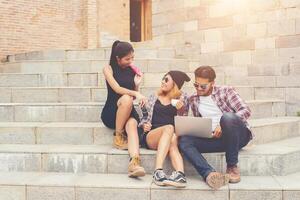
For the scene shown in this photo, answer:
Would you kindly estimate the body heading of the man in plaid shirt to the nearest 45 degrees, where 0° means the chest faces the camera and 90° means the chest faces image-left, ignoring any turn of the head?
approximately 45°

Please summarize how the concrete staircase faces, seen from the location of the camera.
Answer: facing the viewer

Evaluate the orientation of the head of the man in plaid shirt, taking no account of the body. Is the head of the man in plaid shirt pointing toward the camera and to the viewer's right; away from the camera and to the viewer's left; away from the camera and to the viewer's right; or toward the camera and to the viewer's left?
toward the camera and to the viewer's left
